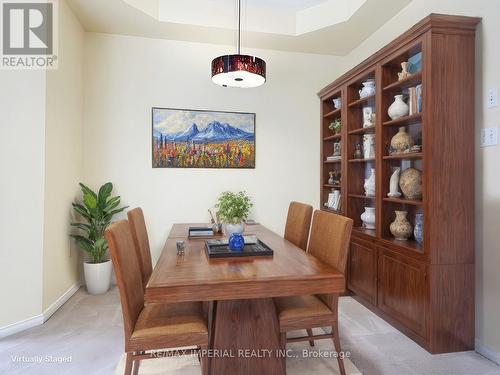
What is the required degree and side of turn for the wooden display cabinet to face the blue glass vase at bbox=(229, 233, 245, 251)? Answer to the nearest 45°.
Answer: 0° — it already faces it

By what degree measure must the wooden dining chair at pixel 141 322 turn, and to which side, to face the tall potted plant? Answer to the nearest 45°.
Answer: approximately 90° to its left

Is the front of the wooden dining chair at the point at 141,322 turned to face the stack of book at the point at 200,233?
no

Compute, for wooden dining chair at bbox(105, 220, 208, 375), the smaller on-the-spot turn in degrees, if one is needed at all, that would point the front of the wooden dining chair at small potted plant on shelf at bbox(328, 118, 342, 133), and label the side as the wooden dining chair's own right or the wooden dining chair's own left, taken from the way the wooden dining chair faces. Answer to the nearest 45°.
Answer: approximately 45° to the wooden dining chair's own left

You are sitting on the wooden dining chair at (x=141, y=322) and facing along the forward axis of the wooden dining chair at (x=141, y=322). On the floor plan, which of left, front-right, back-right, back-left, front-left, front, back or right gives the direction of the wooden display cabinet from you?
front

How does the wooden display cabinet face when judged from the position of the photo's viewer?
facing the viewer and to the left of the viewer

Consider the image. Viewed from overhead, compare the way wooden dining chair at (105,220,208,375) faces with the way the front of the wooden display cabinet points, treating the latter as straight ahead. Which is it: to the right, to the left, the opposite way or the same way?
the opposite way

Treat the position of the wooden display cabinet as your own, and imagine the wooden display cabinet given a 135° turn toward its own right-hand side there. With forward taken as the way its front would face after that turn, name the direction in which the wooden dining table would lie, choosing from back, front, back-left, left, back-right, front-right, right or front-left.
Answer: back-left

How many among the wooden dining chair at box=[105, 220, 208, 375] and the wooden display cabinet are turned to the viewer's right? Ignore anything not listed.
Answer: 1

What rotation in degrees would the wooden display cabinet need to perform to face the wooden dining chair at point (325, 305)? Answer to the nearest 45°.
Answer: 0° — it already faces it

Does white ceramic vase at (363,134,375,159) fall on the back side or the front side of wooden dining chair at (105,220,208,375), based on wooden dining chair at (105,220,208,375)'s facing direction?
on the front side

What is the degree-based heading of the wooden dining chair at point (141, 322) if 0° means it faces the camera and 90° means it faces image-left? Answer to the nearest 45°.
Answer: approximately 270°

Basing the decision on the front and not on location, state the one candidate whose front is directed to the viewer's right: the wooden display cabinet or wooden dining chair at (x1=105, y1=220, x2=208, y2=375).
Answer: the wooden dining chair

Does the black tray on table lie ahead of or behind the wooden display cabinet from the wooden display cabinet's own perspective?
ahead
